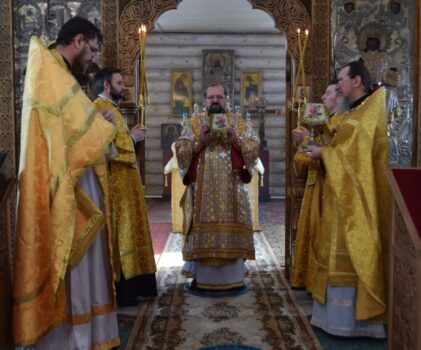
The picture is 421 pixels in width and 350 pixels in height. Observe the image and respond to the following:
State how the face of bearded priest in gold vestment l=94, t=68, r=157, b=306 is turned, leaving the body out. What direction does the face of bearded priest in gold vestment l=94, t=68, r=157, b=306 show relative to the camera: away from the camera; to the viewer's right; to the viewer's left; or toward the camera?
to the viewer's right

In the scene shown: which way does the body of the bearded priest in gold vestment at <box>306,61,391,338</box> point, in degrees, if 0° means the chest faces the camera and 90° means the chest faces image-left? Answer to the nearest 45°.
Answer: approximately 90°

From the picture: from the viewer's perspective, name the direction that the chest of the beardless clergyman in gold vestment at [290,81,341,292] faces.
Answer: to the viewer's left

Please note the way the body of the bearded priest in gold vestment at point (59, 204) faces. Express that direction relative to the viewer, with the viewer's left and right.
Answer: facing to the right of the viewer

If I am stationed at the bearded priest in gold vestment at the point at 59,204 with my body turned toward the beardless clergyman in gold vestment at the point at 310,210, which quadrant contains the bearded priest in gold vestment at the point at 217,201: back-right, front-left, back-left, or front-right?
front-left

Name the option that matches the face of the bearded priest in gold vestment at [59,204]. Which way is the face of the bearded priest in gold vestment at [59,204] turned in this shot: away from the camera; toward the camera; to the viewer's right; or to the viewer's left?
to the viewer's right

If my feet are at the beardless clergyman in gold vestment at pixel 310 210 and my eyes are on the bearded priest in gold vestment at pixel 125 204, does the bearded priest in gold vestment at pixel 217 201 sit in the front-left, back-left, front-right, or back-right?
front-right

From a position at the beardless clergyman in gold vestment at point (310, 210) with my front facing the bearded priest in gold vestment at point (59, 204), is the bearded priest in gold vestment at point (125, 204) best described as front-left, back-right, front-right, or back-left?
front-right

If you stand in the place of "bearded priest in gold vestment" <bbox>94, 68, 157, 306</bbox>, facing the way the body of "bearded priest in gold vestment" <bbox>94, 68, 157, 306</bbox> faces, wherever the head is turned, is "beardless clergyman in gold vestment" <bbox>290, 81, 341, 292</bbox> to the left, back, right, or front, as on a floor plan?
front

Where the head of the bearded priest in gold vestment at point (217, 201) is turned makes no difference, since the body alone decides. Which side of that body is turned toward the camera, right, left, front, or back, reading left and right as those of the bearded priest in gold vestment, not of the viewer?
front

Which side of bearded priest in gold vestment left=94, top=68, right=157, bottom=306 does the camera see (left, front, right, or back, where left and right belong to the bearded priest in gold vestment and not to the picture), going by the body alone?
right

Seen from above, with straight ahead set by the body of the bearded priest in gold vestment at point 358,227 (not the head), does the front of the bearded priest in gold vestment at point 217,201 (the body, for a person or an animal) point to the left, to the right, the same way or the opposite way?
to the left

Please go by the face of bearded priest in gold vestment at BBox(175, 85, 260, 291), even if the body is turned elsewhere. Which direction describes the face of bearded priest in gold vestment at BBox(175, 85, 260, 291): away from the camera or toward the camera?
toward the camera

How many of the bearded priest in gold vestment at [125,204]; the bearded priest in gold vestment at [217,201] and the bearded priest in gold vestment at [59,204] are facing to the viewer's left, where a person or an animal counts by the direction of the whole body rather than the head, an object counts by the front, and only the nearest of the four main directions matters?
0

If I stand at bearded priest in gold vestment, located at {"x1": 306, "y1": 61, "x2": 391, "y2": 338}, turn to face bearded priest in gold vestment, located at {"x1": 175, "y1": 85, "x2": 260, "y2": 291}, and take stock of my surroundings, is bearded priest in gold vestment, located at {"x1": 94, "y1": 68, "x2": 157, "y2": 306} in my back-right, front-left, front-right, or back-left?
front-left
